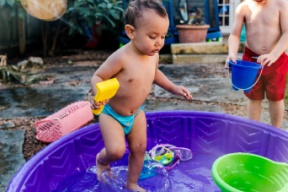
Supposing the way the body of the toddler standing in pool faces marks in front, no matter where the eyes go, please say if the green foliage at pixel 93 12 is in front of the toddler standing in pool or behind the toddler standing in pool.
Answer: behind

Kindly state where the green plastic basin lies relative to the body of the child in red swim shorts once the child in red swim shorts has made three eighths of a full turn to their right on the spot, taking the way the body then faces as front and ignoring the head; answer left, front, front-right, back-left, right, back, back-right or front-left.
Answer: back-left

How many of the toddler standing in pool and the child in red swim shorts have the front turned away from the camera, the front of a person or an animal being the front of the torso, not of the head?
0

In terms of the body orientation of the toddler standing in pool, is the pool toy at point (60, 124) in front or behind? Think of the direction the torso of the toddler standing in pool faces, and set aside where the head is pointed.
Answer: behind

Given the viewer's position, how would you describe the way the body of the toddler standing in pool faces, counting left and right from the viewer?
facing the viewer and to the right of the viewer

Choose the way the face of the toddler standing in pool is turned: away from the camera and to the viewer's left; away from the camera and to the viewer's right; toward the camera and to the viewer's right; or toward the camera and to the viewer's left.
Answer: toward the camera and to the viewer's right

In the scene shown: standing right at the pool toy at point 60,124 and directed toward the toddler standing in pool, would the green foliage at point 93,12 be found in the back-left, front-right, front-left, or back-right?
back-left

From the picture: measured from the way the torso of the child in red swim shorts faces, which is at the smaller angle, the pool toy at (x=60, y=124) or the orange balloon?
the pool toy
